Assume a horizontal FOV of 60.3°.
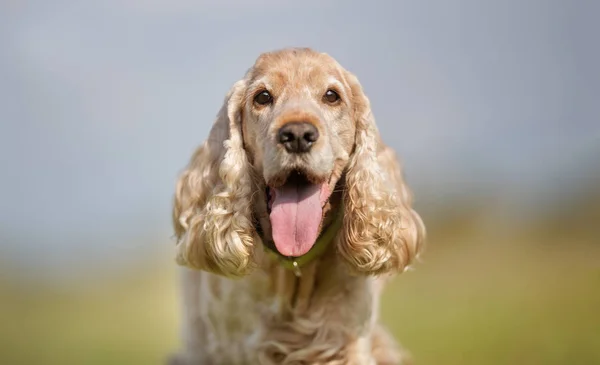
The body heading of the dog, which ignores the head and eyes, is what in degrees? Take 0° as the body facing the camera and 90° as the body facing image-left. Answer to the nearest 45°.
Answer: approximately 0°
